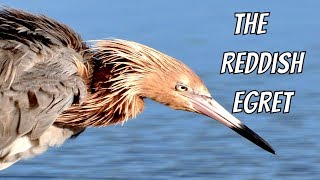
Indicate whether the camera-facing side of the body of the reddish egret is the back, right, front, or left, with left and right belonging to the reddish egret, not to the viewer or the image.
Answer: right
